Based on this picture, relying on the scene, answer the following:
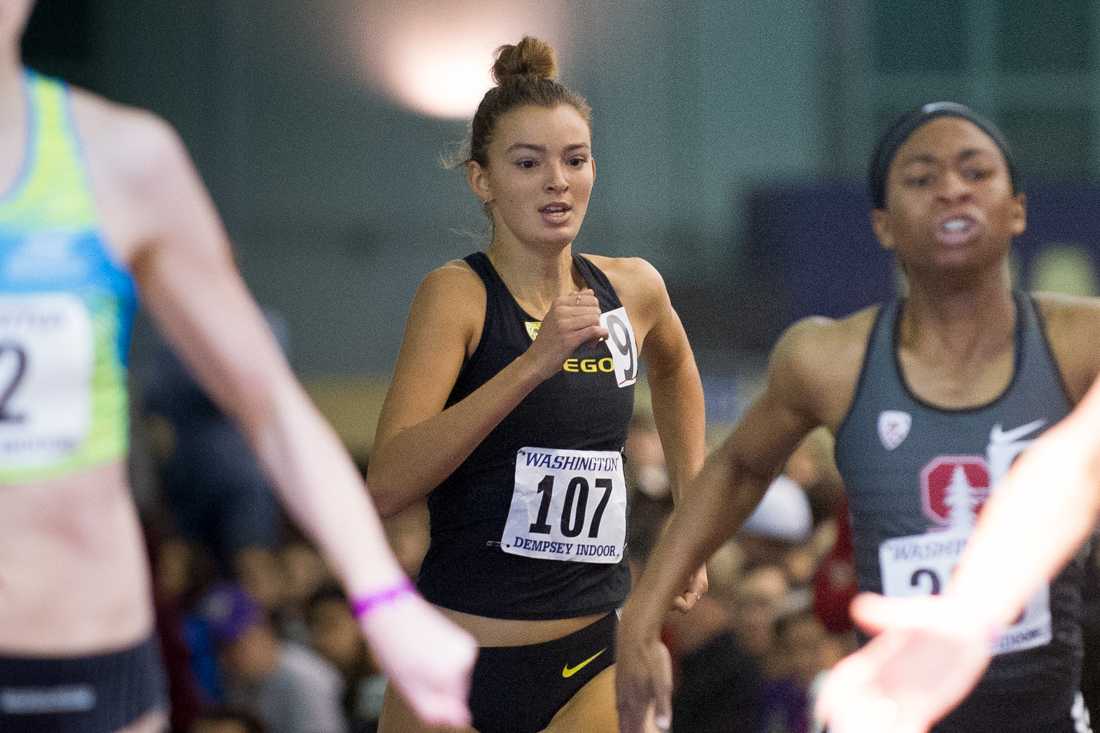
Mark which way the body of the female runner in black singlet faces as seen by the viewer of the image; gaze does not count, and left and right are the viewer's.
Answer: facing the viewer and to the right of the viewer

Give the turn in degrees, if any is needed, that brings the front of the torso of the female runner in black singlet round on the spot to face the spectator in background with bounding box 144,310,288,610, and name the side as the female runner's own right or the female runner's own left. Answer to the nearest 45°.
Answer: approximately 135° to the female runner's own left

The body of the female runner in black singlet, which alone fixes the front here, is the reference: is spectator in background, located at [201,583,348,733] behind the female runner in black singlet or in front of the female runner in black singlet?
behind

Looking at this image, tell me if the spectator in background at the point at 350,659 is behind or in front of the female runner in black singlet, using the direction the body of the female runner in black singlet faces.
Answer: behind
